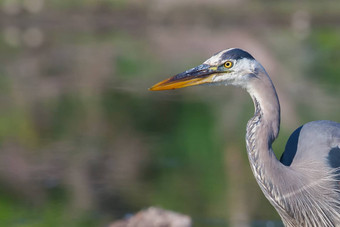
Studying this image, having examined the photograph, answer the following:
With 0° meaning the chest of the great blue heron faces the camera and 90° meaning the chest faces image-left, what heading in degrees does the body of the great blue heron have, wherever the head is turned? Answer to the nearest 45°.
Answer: approximately 90°
